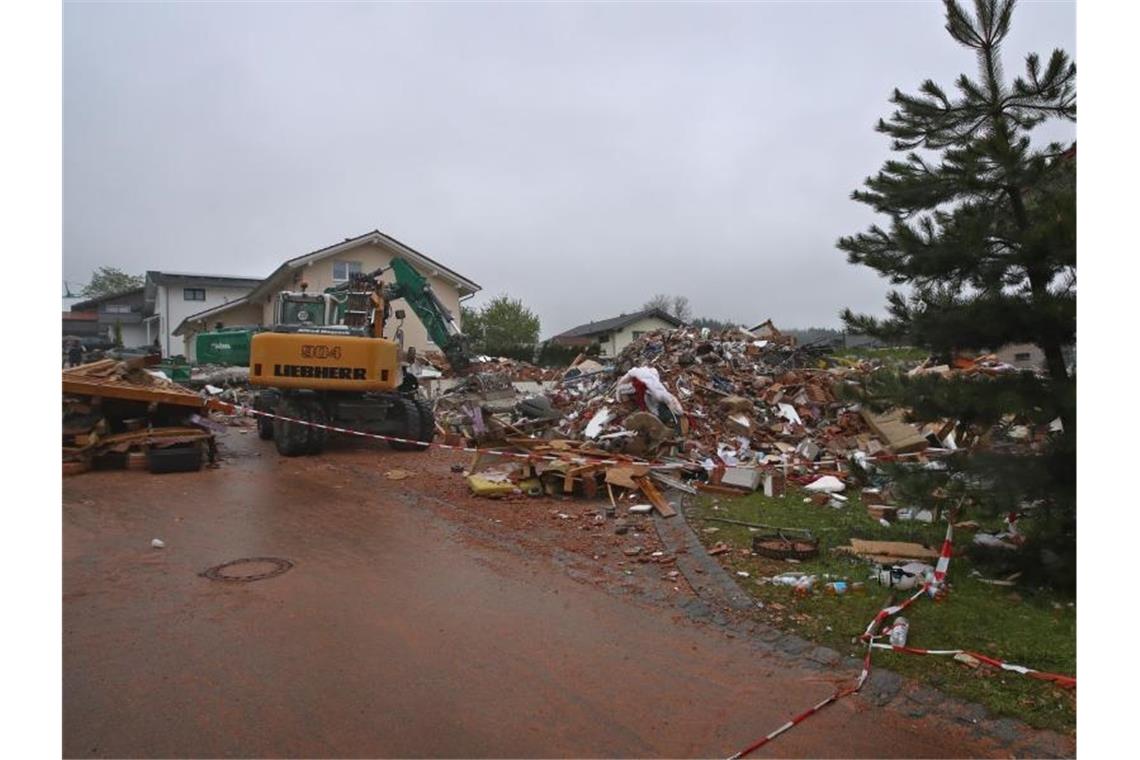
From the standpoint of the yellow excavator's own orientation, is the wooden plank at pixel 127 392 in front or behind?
behind

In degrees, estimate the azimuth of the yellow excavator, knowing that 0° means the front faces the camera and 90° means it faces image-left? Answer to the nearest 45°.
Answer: approximately 225°

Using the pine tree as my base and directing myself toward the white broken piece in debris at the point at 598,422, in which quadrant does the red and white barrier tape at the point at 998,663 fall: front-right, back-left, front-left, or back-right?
back-left

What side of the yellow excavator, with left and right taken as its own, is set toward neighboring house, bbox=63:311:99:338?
left

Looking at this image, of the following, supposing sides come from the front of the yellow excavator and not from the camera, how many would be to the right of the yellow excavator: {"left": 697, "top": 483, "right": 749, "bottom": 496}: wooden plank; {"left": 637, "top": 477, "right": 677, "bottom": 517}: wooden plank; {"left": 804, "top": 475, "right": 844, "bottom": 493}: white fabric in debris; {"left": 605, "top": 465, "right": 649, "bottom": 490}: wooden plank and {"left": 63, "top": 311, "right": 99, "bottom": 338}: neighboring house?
4

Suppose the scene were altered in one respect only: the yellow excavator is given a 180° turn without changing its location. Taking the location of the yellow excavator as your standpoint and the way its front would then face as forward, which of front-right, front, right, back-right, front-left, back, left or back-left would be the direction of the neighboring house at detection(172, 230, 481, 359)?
back-right

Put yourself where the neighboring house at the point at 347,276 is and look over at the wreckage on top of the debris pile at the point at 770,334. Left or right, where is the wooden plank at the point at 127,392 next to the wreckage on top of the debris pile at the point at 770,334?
right

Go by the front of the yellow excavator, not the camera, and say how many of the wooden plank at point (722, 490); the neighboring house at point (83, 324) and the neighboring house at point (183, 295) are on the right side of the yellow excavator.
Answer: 1

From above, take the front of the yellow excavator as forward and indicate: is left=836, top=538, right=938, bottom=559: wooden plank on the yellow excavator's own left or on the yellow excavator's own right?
on the yellow excavator's own right

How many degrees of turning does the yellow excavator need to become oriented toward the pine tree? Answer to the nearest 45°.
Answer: approximately 90° to its right

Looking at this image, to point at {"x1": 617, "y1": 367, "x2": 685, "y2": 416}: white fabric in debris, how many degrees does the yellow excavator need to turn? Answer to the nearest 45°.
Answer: approximately 45° to its right

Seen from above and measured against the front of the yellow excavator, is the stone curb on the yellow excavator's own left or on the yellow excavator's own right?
on the yellow excavator's own right

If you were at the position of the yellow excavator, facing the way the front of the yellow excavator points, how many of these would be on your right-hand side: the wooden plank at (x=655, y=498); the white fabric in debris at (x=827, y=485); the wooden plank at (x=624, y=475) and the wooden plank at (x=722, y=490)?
4

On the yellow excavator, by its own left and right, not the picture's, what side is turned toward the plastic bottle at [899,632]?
back

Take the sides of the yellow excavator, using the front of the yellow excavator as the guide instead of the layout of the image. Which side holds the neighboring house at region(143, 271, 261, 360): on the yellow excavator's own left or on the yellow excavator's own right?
on the yellow excavator's own left

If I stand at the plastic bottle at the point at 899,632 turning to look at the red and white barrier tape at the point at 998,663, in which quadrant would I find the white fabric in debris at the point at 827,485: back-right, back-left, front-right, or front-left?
back-left

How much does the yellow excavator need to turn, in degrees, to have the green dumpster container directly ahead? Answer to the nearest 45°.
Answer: approximately 90° to its left

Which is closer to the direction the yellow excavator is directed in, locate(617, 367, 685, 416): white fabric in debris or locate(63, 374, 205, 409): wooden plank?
the white fabric in debris
